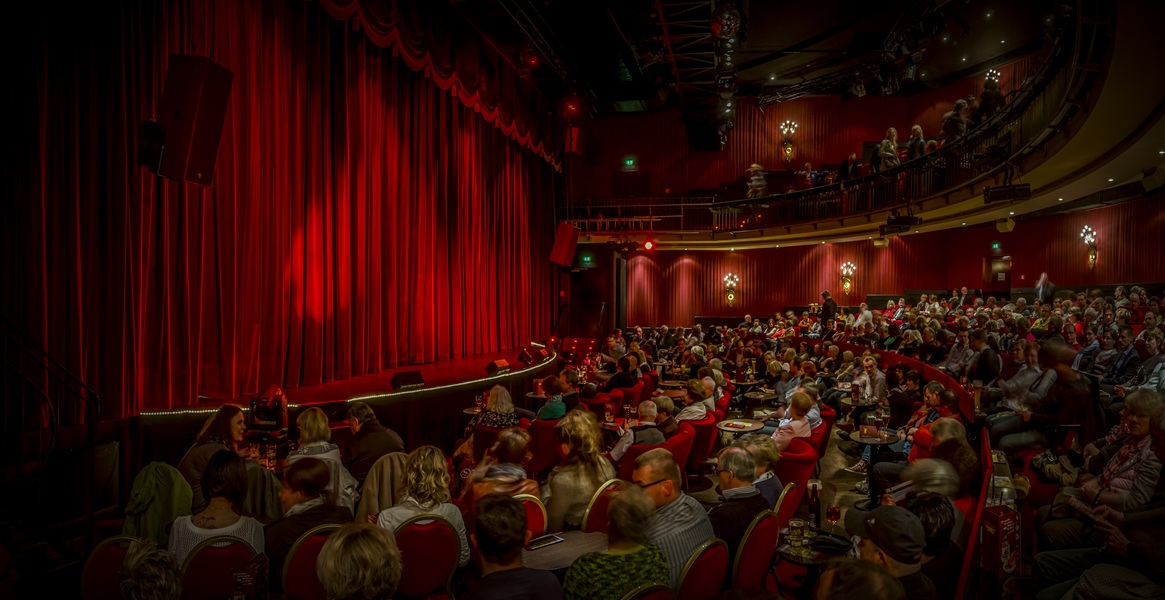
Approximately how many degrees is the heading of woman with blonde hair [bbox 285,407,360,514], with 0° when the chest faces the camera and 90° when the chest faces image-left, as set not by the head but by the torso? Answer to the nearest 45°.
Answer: approximately 180°

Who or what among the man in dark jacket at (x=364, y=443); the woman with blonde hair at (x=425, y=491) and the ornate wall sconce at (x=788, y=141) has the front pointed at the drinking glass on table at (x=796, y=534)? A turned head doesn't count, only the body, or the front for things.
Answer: the ornate wall sconce

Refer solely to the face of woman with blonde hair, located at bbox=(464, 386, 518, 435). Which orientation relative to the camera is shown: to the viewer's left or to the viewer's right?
to the viewer's left

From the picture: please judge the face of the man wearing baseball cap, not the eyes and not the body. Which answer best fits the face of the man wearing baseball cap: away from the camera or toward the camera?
away from the camera

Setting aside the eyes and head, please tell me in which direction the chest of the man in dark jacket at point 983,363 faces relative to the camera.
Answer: to the viewer's left

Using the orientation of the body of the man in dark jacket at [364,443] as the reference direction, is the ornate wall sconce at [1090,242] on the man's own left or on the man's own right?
on the man's own right

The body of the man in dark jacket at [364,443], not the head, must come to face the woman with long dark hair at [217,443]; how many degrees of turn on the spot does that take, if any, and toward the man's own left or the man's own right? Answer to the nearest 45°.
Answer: approximately 45° to the man's own left

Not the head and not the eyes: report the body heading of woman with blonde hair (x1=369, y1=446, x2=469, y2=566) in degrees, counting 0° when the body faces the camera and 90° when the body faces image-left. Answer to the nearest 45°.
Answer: approximately 180°

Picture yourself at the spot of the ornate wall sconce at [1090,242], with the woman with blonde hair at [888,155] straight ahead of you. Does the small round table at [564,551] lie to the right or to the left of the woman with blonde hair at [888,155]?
left

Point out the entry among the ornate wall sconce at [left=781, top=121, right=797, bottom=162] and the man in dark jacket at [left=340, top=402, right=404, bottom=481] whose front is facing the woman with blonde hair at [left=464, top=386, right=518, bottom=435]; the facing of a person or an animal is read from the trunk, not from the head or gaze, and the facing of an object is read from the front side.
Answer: the ornate wall sconce

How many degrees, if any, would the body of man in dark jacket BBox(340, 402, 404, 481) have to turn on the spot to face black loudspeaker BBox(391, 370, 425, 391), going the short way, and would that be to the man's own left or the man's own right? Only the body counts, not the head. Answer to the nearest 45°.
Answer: approximately 45° to the man's own right

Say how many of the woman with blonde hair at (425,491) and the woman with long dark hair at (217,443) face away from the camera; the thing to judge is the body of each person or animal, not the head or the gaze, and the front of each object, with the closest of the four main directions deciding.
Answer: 1

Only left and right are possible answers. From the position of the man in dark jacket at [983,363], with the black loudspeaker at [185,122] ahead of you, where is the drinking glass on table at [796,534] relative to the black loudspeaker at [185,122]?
left

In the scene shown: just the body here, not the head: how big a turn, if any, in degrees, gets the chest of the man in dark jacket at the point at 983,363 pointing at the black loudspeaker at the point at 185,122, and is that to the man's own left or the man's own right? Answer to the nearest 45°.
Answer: approximately 45° to the man's own left

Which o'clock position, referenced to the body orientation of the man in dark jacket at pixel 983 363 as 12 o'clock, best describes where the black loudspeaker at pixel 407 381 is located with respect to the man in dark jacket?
The black loudspeaker is roughly at 11 o'clock from the man in dark jacket.
